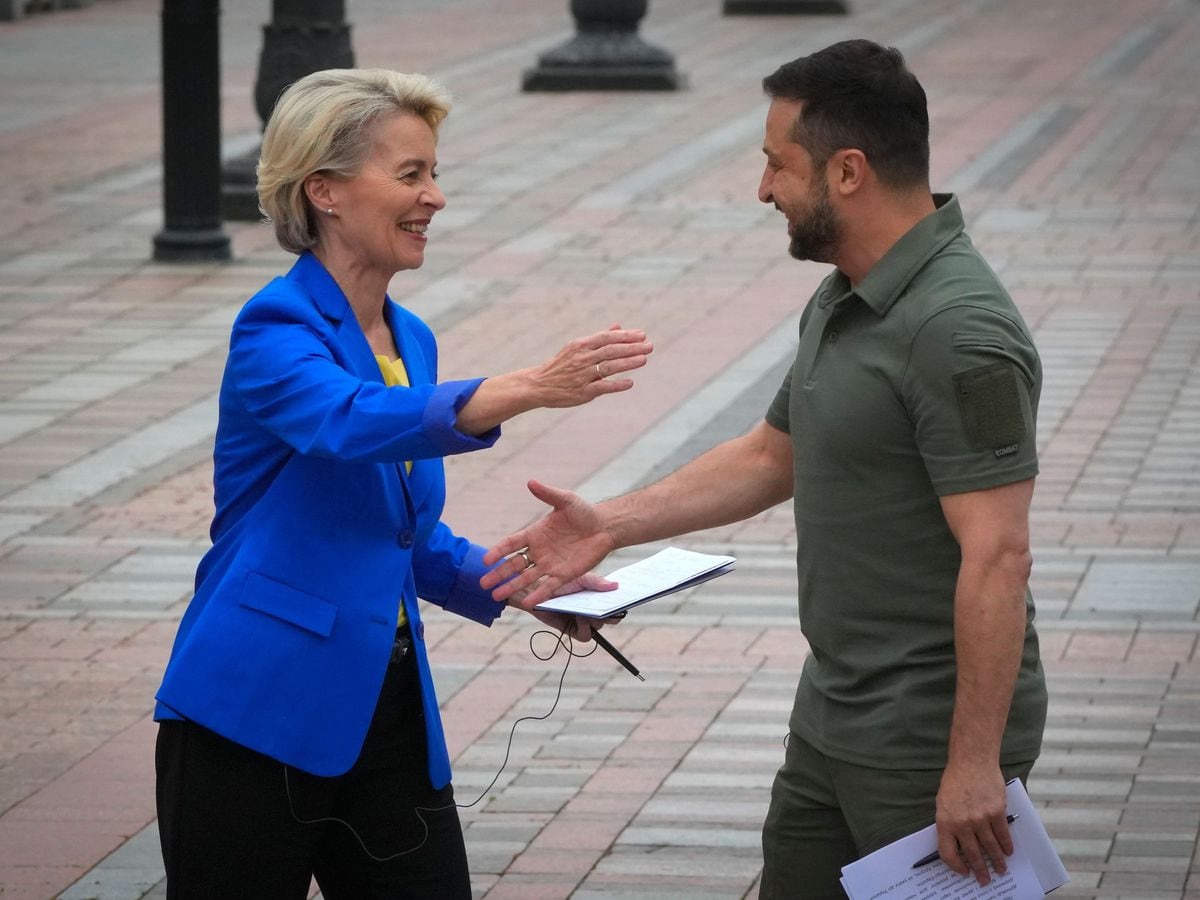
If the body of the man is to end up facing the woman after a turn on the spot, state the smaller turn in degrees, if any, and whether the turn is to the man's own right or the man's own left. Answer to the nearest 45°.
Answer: approximately 45° to the man's own right

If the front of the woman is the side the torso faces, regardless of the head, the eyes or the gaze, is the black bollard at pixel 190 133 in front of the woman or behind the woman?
behind

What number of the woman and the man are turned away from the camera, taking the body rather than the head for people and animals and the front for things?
0

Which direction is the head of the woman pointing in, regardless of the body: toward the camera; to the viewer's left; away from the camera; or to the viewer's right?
to the viewer's right

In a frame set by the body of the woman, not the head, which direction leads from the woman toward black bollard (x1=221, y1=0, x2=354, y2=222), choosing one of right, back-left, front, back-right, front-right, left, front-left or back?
back-left

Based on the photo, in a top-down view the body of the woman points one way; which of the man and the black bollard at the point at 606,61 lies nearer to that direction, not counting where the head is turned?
the man

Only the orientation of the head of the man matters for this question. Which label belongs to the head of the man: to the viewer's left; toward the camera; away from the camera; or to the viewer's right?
to the viewer's left

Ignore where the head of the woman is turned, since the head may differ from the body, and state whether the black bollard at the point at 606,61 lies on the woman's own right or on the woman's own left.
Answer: on the woman's own left

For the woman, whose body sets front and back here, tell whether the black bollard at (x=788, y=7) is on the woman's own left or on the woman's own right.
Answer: on the woman's own left

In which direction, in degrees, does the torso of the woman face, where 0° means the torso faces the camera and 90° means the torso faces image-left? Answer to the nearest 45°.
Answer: approximately 315°

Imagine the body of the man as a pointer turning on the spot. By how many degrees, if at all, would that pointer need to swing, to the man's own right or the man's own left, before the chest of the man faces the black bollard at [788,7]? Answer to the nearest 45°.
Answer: approximately 135° to the man's own right
